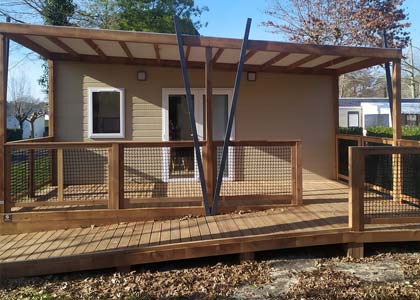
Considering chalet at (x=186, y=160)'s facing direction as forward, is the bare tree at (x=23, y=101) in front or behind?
behind

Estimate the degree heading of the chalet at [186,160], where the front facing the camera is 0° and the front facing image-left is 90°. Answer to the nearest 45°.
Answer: approximately 0°

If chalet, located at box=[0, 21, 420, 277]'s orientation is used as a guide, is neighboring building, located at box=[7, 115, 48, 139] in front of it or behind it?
behind

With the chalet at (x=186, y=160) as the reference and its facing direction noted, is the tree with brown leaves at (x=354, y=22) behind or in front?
behind
